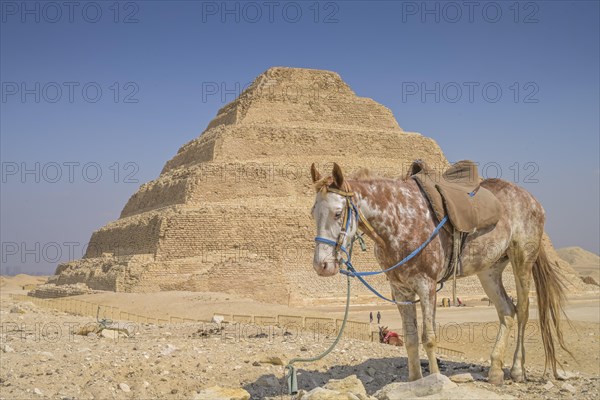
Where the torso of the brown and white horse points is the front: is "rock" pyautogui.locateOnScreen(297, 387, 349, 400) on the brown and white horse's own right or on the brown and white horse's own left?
on the brown and white horse's own left

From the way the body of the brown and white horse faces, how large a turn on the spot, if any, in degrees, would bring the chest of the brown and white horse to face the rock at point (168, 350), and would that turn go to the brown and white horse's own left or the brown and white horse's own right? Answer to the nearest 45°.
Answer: approximately 45° to the brown and white horse's own right

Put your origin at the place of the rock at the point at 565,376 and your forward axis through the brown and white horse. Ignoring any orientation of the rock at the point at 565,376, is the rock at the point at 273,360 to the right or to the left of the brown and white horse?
right

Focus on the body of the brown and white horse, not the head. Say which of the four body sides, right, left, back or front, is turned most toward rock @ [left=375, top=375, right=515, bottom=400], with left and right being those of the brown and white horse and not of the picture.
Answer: left

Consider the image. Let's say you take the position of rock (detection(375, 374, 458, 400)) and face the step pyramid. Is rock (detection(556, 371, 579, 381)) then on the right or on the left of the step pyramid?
right

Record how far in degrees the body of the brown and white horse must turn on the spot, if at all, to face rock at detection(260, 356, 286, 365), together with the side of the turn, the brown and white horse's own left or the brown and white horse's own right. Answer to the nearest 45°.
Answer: approximately 45° to the brown and white horse's own right

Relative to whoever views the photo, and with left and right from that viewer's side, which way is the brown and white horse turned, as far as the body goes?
facing to the left of the viewer

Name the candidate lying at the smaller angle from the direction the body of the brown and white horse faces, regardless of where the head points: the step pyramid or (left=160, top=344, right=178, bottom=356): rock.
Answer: the rock

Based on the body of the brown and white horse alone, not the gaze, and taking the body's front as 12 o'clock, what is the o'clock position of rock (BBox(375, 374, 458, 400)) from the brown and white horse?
The rock is roughly at 9 o'clock from the brown and white horse.
